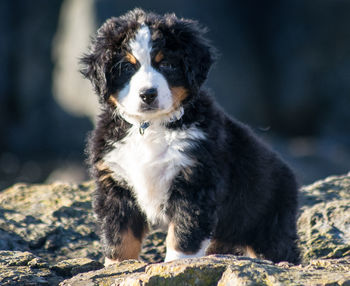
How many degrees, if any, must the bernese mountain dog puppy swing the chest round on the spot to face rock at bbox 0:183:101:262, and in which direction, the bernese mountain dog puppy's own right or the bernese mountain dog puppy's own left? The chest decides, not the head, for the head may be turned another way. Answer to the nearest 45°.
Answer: approximately 90° to the bernese mountain dog puppy's own right

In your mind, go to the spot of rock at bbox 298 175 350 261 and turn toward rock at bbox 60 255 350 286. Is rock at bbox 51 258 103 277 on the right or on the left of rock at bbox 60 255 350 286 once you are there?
right

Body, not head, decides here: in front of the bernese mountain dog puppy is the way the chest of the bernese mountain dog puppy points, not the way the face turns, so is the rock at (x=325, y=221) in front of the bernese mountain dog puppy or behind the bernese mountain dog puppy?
behind

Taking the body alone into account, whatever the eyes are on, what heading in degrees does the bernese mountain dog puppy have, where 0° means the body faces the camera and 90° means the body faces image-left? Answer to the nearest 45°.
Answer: approximately 45°
